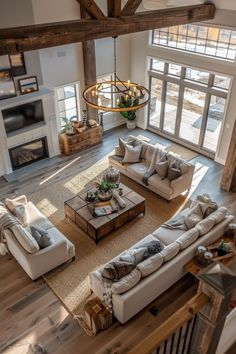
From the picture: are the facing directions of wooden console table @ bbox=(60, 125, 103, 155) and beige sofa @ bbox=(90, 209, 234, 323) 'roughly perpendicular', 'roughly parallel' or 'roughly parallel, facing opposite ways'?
roughly parallel, facing opposite ways

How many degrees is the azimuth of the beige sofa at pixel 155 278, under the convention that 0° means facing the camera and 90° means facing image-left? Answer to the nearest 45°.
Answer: approximately 135°

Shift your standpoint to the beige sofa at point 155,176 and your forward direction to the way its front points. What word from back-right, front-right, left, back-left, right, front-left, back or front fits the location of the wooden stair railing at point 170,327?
front-left

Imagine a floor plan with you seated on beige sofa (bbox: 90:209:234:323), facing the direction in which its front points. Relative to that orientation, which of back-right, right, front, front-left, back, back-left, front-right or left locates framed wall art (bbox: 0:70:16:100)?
front

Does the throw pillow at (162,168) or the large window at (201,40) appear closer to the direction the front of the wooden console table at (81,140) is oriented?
the throw pillow

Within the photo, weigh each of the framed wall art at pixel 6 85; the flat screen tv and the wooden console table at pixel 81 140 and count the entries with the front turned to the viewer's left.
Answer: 0

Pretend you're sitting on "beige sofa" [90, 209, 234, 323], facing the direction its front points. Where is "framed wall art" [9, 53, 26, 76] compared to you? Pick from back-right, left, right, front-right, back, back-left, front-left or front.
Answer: front

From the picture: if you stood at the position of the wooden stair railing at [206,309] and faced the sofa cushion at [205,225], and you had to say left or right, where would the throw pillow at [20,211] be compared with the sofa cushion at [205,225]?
left

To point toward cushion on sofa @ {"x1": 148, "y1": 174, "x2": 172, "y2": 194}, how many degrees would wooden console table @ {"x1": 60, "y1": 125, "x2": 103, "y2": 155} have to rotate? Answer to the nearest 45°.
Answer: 0° — it already faces it

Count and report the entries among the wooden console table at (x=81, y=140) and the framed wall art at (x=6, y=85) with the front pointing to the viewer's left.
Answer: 0

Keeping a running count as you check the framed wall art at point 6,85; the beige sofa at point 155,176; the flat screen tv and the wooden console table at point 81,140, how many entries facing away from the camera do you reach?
0

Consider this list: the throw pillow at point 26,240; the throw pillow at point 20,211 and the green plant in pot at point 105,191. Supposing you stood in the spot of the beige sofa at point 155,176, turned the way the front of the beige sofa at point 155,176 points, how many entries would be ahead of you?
3

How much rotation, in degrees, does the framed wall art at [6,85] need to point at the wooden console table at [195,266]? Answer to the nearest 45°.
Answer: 0° — it already faces it

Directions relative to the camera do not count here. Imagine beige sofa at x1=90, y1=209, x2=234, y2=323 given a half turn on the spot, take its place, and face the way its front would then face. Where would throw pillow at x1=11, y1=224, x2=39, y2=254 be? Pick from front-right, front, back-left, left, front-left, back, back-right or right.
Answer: back-right

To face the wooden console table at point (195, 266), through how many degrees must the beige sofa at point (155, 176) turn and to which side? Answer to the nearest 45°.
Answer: approximately 45° to its left

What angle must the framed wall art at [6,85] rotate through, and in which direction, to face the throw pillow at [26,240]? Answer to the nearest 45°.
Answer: approximately 45° to its right

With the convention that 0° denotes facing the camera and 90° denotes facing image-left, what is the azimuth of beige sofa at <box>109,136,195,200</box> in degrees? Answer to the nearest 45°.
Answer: approximately 45°

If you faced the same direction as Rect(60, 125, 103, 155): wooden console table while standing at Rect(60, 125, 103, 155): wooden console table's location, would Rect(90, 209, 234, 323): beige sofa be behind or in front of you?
in front

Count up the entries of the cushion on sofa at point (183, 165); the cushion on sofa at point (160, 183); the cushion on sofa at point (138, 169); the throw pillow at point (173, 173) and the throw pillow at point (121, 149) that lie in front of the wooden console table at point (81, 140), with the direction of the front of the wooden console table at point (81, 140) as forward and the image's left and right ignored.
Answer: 5
